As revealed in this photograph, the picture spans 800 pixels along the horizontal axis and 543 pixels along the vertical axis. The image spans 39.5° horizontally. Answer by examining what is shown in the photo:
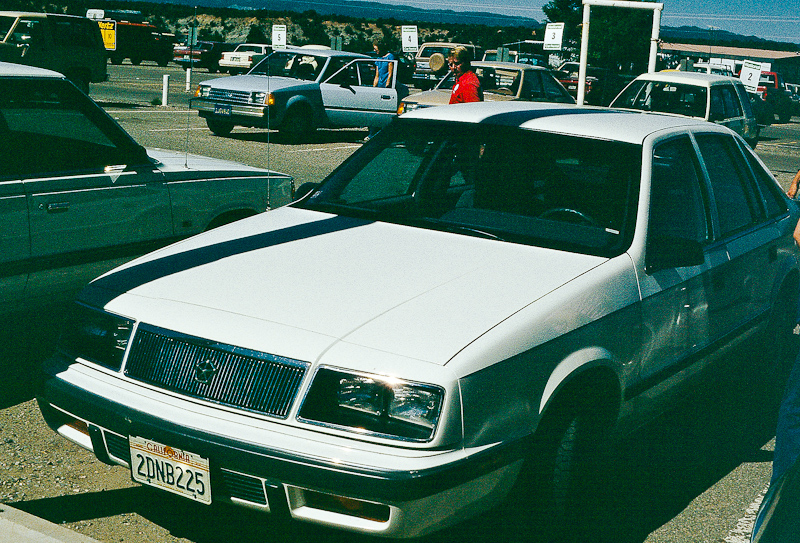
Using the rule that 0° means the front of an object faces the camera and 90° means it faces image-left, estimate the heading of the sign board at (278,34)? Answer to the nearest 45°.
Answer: approximately 0°

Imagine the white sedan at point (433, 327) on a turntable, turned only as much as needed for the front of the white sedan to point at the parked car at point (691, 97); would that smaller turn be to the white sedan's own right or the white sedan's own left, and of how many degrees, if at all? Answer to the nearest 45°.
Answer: approximately 135° to the white sedan's own right

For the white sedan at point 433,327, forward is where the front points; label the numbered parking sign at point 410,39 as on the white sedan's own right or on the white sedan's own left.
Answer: on the white sedan's own right

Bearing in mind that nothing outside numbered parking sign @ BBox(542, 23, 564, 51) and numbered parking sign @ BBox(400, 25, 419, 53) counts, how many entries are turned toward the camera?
2

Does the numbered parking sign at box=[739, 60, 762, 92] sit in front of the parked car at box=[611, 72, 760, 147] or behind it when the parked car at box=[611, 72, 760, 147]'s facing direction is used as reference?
behind

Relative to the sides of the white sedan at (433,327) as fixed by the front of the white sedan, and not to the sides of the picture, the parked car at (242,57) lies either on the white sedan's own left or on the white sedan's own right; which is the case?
on the white sedan's own right

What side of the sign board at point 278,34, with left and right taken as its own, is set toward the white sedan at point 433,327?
front

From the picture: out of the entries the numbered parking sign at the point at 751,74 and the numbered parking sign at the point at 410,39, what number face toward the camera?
2

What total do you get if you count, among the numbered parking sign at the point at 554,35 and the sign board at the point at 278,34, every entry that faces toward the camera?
2
